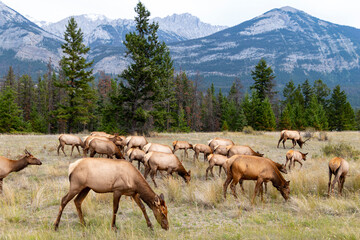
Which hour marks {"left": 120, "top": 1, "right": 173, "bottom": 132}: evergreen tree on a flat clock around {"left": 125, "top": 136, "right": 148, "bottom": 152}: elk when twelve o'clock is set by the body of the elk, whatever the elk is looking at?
The evergreen tree is roughly at 9 o'clock from the elk.

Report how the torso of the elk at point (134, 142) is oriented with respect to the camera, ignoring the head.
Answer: to the viewer's right

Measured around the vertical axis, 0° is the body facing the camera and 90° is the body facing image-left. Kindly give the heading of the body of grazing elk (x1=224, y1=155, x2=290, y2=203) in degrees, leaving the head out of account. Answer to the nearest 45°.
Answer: approximately 270°

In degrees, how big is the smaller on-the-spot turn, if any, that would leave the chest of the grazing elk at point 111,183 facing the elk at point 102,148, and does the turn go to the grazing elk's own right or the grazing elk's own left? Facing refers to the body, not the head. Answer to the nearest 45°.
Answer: approximately 90° to the grazing elk's own left

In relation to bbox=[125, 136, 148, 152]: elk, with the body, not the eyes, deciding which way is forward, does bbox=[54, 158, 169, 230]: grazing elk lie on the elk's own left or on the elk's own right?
on the elk's own right

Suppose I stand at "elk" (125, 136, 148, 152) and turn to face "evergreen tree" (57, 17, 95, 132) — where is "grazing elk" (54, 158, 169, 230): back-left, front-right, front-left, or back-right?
back-left

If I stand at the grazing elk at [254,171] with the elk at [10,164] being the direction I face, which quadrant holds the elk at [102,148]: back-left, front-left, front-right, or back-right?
front-right

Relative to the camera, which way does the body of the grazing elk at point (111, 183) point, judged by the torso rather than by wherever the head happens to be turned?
to the viewer's right
